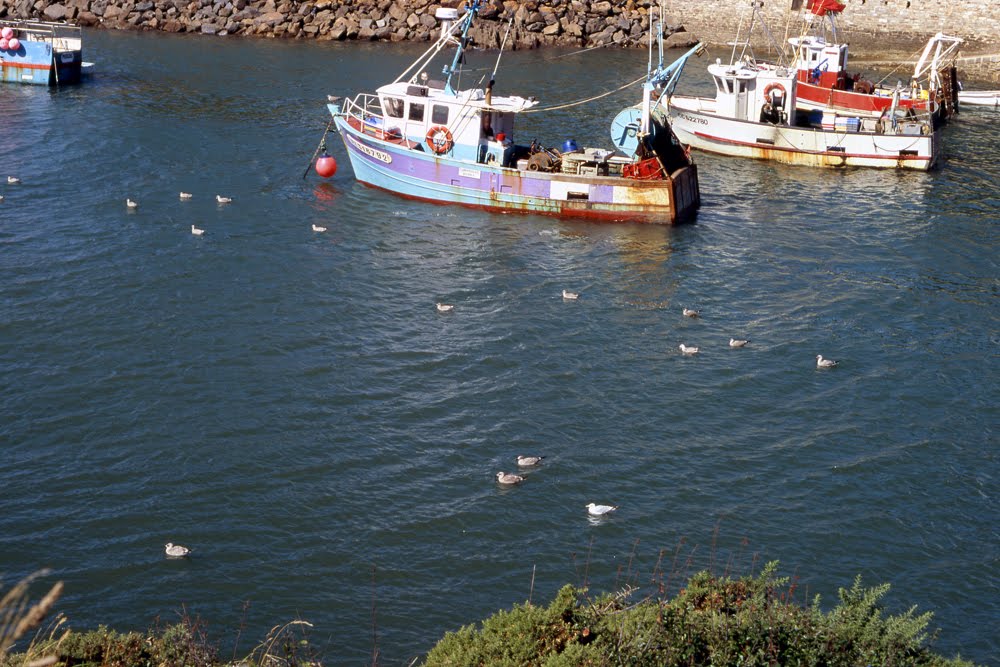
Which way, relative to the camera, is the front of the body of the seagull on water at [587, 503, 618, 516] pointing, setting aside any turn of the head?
to the viewer's left

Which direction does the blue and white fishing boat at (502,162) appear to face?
to the viewer's left

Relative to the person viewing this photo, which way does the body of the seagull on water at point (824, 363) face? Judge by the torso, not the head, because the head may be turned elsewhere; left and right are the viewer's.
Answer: facing to the left of the viewer

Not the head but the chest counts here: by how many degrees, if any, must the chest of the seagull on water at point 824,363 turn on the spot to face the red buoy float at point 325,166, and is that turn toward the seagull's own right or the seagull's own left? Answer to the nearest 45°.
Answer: approximately 45° to the seagull's own right

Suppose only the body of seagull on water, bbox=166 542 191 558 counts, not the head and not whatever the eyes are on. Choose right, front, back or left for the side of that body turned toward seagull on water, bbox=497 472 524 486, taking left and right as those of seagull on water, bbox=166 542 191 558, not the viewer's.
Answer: back

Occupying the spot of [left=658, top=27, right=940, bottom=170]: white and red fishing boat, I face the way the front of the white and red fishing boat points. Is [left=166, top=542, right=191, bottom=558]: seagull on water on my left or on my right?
on my left

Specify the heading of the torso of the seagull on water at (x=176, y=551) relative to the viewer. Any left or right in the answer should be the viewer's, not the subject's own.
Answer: facing to the left of the viewer

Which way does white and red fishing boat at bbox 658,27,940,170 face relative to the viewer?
to the viewer's left
